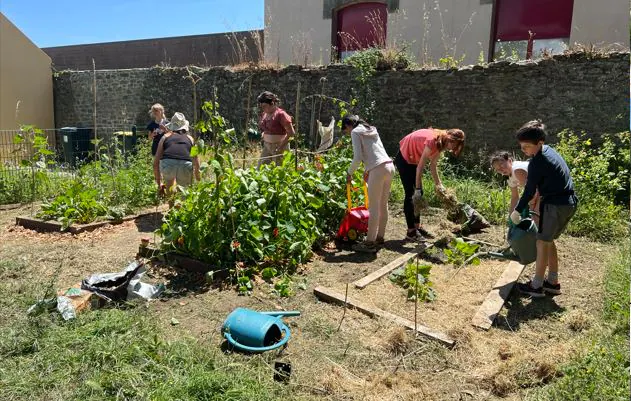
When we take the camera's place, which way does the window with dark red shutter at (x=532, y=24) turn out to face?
facing the viewer

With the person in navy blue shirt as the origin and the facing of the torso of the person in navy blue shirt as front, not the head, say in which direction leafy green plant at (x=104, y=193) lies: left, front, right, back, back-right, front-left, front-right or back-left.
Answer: front

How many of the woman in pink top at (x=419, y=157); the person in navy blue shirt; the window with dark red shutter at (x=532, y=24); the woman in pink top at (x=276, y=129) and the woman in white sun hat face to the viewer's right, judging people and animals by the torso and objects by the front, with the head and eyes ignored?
1

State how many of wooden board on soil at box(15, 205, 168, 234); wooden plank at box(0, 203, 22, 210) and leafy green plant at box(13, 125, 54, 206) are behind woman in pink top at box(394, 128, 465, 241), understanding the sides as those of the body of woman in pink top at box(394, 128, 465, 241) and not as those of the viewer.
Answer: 3

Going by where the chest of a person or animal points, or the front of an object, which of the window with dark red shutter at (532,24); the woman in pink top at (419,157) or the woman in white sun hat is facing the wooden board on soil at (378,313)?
the window with dark red shutter

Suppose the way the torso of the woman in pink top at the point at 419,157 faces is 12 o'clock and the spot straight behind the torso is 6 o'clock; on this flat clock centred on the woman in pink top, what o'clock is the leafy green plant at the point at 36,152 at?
The leafy green plant is roughly at 6 o'clock from the woman in pink top.

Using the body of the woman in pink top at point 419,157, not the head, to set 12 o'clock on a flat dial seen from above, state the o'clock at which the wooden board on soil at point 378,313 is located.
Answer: The wooden board on soil is roughly at 3 o'clock from the woman in pink top.

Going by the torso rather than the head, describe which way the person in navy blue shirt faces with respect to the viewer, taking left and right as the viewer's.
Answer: facing to the left of the viewer

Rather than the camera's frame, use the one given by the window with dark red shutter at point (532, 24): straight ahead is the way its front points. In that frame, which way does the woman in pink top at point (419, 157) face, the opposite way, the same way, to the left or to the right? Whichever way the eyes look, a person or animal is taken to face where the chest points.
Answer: to the left

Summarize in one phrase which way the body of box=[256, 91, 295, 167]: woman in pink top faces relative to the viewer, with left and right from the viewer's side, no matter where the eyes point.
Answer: facing the viewer and to the left of the viewer

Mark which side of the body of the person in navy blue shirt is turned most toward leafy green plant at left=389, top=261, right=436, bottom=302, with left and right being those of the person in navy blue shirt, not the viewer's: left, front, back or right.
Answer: front

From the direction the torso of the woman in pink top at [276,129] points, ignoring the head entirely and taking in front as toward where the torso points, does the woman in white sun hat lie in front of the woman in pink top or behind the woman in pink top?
in front

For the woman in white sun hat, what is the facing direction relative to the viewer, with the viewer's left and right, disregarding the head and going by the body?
facing away from the viewer

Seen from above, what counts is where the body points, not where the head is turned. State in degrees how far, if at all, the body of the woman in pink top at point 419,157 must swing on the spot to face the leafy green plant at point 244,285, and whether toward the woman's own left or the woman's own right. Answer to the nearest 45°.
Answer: approximately 135° to the woman's own right

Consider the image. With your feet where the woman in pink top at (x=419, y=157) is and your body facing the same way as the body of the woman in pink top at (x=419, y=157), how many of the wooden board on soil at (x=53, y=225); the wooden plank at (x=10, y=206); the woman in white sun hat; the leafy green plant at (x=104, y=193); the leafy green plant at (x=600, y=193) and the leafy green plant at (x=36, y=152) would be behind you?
5

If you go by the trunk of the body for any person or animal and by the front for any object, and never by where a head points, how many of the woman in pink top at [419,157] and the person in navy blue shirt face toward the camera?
0

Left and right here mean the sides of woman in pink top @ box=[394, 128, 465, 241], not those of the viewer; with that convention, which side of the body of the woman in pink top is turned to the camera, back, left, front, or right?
right
